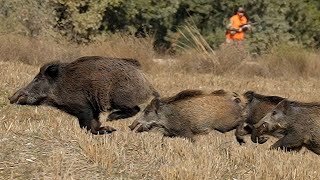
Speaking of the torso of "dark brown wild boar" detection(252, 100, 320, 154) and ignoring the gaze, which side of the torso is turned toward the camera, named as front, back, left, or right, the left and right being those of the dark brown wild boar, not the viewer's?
left

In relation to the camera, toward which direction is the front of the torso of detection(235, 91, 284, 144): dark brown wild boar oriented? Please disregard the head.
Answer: to the viewer's left

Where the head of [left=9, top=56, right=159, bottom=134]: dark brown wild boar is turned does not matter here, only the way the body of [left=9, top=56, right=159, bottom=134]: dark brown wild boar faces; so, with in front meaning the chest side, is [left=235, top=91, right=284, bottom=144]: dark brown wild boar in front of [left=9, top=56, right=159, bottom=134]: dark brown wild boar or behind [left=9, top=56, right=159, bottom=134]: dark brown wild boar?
behind

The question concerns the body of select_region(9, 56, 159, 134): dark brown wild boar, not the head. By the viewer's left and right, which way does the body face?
facing to the left of the viewer

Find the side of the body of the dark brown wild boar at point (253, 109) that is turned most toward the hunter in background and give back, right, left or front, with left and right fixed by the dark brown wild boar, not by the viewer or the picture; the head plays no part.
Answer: right

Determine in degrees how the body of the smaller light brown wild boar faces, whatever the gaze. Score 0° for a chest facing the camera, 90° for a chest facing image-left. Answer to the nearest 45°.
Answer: approximately 90°
